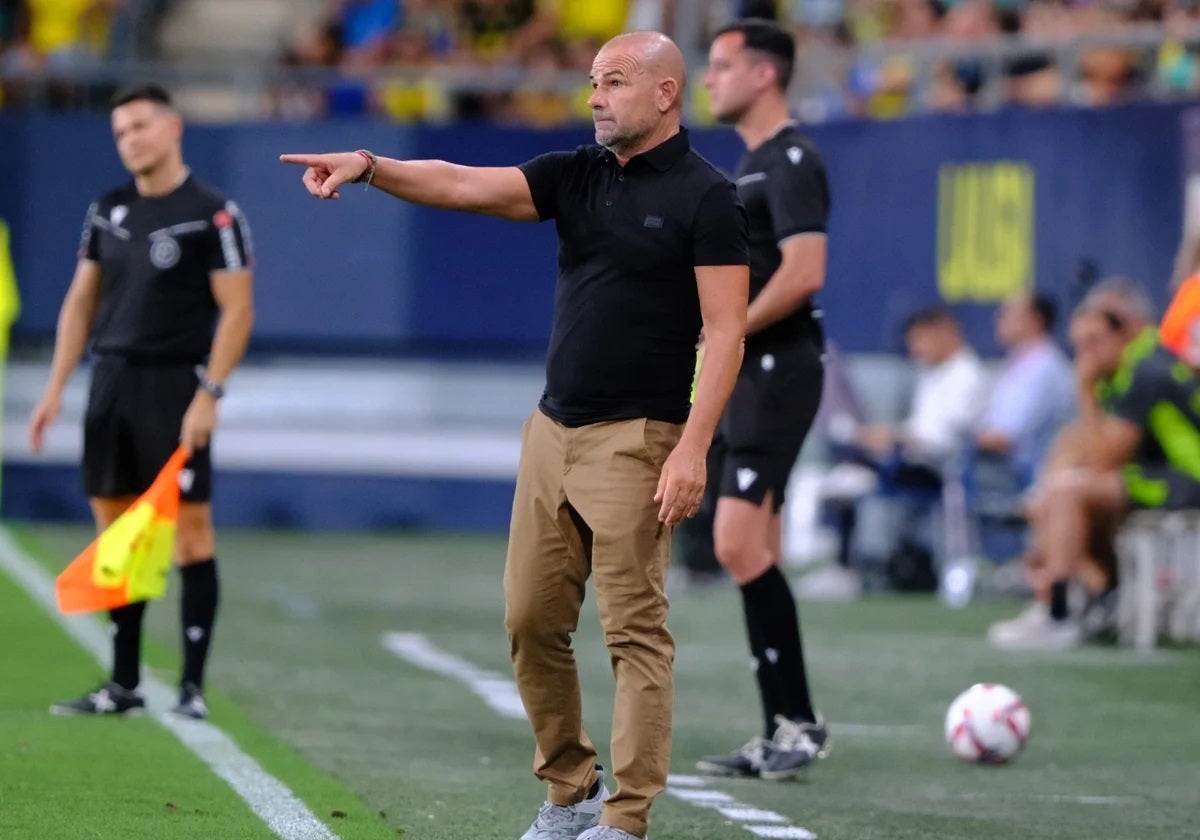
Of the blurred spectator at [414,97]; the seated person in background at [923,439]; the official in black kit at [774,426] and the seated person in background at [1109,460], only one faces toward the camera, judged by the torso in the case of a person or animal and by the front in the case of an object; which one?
the blurred spectator

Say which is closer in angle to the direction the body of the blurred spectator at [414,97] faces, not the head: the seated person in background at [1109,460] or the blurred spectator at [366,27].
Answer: the seated person in background

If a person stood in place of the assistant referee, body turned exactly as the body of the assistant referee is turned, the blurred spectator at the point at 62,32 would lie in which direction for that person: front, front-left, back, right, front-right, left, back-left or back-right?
back-right

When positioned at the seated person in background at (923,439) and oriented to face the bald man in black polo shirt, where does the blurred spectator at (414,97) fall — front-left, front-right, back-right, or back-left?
back-right

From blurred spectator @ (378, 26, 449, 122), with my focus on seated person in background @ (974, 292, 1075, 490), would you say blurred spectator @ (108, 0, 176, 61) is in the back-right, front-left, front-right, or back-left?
back-right

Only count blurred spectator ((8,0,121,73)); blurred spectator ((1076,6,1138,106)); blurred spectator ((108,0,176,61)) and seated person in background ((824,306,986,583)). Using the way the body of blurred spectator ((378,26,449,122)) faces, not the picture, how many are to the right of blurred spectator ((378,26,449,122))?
2

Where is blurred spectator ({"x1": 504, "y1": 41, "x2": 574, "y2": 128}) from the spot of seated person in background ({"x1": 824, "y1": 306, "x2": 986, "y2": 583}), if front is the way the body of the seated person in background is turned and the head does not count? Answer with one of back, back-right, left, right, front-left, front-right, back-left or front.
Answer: front-right

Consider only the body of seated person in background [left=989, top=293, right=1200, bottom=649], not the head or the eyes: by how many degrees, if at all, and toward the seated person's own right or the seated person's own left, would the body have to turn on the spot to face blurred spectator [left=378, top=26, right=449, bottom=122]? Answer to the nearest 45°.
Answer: approximately 45° to the seated person's own right

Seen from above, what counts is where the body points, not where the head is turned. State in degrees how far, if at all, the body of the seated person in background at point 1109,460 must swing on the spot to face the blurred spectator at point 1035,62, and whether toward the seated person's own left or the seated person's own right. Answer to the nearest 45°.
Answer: approximately 90° to the seated person's own right

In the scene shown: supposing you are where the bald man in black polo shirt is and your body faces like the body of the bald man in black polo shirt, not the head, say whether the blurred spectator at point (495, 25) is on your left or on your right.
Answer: on your right

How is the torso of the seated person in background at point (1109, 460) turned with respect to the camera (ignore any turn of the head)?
to the viewer's left

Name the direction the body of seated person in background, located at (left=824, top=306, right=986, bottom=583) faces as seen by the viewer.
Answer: to the viewer's left

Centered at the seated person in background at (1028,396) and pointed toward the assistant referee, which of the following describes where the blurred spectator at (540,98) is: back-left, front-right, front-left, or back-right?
back-right
